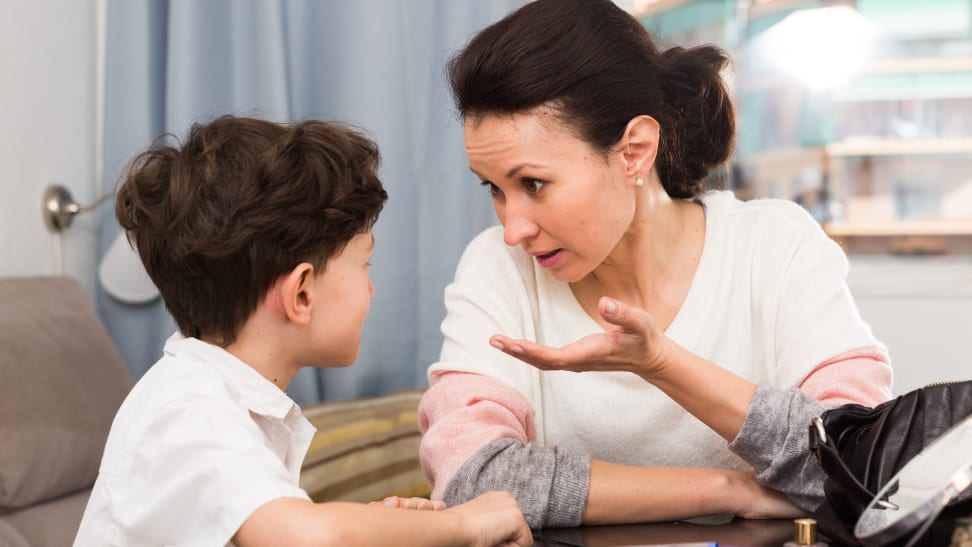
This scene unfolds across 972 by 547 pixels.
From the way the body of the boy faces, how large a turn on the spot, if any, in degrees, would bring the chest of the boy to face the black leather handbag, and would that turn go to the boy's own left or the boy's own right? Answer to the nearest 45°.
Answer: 0° — they already face it

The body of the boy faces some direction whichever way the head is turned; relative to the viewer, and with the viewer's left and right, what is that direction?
facing to the right of the viewer

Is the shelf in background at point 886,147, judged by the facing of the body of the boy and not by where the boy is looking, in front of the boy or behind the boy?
in front

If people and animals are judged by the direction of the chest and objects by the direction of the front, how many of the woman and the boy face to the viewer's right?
1

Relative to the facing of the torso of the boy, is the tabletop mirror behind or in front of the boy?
in front

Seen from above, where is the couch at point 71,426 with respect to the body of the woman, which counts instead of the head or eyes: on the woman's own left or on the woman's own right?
on the woman's own right

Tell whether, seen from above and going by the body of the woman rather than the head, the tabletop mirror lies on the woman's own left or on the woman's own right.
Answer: on the woman's own left

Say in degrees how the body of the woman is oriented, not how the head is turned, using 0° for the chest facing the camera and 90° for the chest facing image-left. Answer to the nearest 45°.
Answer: approximately 45°

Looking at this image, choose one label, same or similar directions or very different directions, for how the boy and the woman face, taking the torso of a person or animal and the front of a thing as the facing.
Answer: very different directions
